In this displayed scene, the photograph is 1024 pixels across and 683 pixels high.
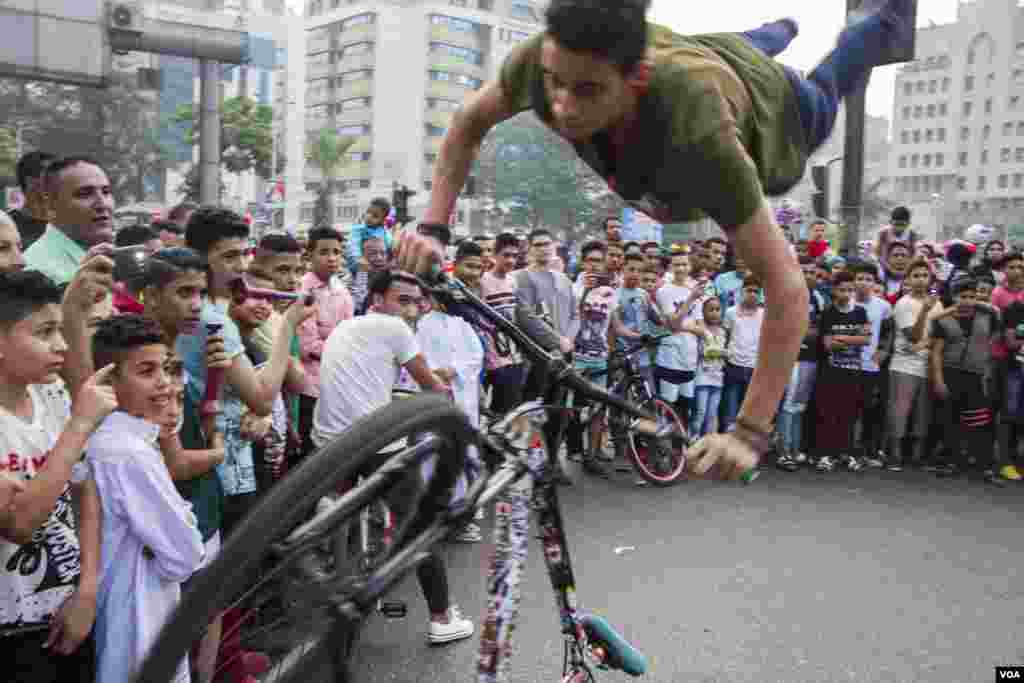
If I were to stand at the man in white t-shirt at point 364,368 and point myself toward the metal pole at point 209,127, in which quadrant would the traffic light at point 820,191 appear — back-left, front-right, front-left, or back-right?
front-right

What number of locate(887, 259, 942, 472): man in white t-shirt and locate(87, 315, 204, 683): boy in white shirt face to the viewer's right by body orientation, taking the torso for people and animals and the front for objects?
1

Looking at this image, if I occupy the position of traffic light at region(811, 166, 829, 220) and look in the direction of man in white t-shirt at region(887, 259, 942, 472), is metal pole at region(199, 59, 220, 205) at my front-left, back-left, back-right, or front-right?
front-right

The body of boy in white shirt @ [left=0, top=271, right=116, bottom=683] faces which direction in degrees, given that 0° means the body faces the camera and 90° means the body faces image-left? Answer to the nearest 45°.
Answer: approximately 315°

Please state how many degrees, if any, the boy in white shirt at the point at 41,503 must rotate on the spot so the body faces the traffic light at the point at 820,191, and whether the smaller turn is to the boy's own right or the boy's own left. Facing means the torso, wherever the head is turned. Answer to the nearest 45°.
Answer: approximately 90° to the boy's own left

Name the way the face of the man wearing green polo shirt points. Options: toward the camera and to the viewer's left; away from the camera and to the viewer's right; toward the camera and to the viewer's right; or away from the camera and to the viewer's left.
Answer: toward the camera and to the viewer's right

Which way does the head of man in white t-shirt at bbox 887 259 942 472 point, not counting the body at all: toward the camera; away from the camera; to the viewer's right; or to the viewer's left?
toward the camera

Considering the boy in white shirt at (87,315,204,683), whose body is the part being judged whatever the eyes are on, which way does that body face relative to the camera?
to the viewer's right

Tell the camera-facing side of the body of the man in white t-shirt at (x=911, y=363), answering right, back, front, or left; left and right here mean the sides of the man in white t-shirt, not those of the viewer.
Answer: front

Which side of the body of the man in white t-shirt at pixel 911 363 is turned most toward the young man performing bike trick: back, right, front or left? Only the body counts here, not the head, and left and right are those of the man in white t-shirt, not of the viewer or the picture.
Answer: front

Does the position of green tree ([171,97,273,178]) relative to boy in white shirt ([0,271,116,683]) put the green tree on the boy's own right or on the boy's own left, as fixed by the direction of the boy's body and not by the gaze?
on the boy's own left
